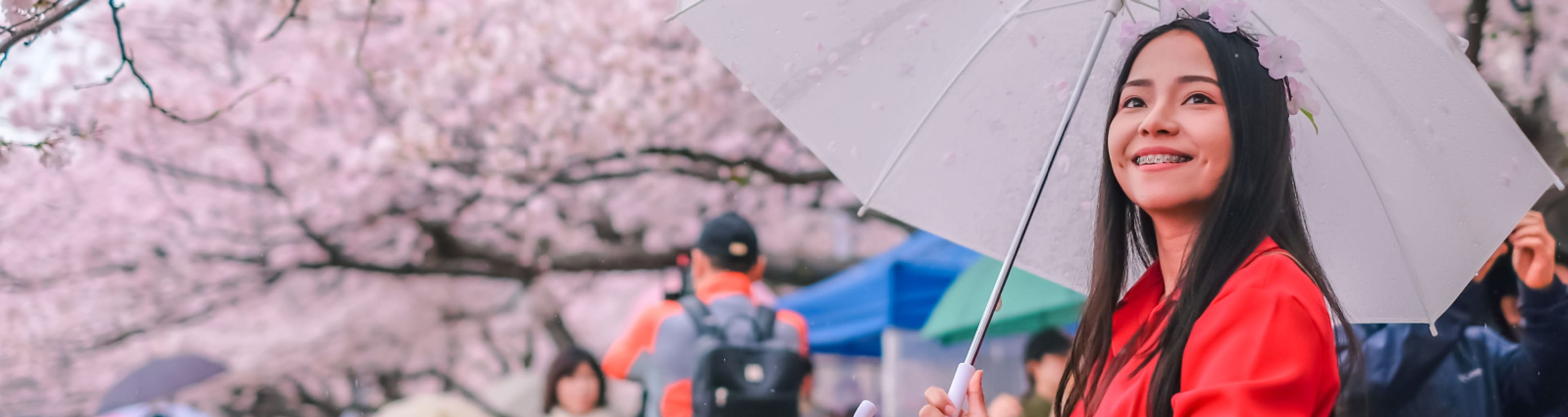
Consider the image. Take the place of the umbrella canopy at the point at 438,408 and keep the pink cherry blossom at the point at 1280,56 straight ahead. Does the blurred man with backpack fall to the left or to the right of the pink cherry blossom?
left

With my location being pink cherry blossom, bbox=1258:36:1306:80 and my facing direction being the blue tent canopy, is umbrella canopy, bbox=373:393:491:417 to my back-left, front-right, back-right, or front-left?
front-left

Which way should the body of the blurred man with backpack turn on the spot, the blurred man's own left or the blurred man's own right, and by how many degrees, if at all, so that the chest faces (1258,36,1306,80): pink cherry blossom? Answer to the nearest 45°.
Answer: approximately 135° to the blurred man's own left

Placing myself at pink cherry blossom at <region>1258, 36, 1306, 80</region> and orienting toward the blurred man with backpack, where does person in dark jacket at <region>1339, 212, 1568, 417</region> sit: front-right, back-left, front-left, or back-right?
front-right

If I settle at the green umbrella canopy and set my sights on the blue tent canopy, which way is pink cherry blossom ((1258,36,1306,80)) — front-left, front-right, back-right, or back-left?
back-left

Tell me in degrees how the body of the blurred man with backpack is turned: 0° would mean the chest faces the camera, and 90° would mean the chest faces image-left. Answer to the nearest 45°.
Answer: approximately 135°

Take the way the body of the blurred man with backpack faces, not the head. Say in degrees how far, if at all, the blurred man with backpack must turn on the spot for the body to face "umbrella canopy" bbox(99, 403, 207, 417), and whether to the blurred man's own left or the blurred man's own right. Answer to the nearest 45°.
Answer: approximately 45° to the blurred man's own left

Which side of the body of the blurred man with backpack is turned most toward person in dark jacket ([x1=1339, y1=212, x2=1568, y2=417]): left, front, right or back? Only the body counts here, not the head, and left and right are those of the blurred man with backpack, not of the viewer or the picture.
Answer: back

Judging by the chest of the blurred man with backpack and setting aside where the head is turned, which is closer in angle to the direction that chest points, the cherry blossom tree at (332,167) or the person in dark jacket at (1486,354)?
the cherry blossom tree
